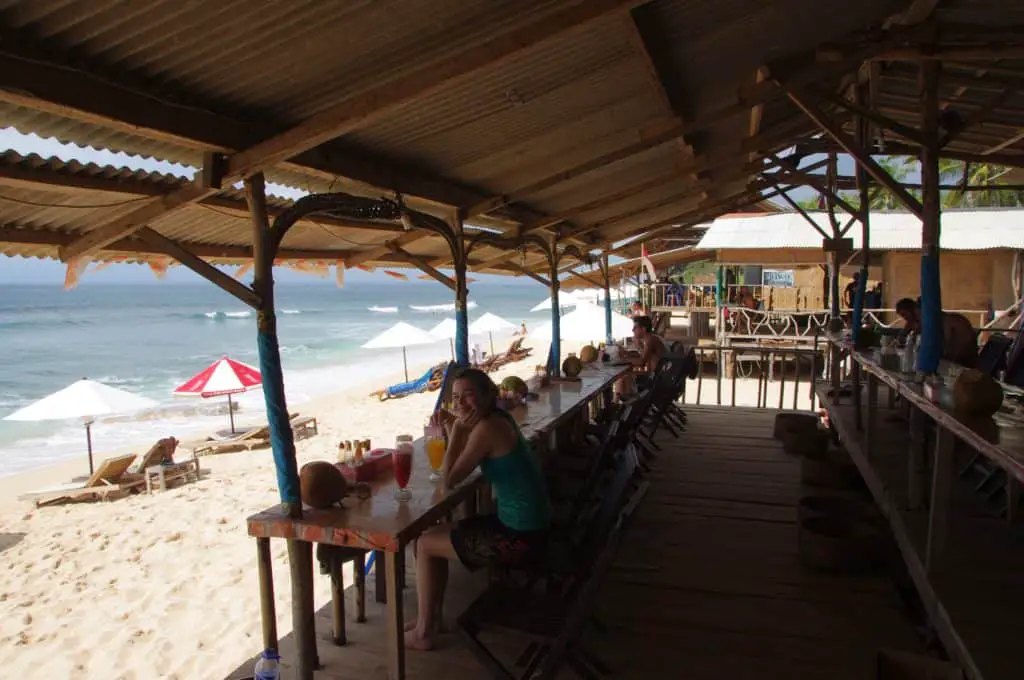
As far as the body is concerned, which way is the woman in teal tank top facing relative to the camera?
to the viewer's left

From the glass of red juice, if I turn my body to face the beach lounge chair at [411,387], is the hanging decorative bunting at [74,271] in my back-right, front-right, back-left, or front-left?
front-left

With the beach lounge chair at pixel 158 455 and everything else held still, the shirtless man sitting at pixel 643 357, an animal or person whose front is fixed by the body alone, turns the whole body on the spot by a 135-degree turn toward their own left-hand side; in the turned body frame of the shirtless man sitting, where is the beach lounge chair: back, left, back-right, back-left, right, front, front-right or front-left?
back-right

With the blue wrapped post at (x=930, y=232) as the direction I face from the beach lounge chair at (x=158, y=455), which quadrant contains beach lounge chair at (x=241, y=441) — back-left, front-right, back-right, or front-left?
back-left

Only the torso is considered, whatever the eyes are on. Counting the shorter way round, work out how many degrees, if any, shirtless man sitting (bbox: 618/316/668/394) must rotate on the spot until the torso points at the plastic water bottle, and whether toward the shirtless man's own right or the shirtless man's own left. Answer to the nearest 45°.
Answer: approximately 90° to the shirtless man's own left

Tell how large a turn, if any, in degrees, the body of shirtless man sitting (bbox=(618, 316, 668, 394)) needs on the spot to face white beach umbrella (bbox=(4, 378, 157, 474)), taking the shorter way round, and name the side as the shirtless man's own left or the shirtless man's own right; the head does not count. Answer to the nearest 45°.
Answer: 0° — they already face it

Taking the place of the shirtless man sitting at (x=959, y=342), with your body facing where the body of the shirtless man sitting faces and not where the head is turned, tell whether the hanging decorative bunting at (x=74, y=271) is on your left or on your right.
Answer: on your left

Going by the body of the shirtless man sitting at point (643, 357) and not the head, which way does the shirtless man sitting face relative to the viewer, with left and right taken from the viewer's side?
facing to the left of the viewer

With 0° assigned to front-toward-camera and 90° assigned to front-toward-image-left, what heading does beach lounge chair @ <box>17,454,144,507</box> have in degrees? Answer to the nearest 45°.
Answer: approximately 90°

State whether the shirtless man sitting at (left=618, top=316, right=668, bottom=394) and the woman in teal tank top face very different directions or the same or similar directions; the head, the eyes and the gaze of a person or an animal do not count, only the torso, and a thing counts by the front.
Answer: same or similar directions
